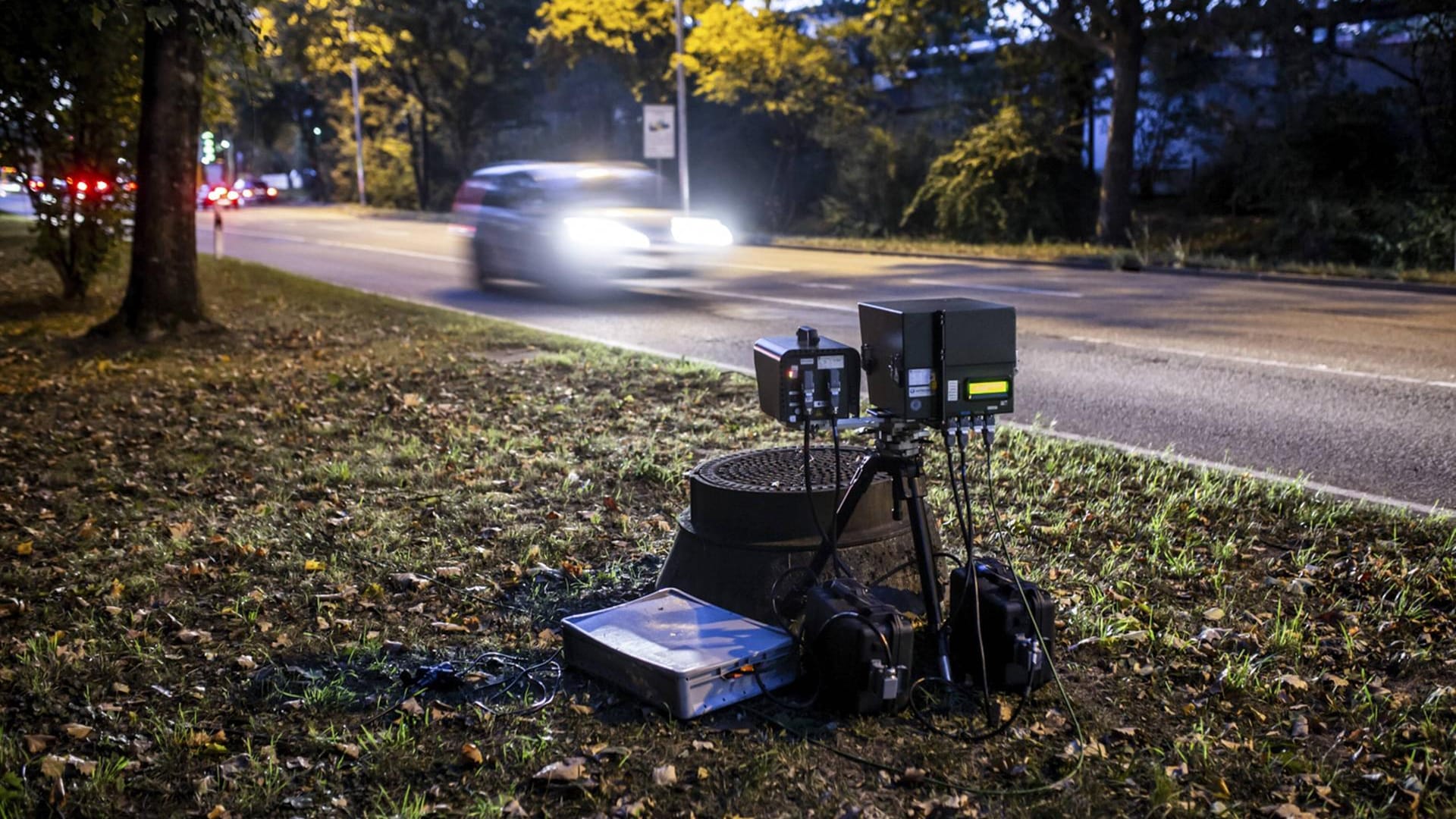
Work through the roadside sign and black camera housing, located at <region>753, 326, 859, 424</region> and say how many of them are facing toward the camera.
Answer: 1

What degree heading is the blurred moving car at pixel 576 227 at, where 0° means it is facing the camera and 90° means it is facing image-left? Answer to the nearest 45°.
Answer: approximately 315°

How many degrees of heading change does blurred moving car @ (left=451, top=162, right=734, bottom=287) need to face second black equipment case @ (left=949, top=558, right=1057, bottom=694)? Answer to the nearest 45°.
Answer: approximately 45° to its right

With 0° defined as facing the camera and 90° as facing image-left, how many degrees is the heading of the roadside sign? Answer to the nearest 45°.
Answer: approximately 0°

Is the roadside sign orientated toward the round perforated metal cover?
yes

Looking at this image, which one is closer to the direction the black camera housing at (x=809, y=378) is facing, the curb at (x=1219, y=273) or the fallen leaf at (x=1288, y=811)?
the curb

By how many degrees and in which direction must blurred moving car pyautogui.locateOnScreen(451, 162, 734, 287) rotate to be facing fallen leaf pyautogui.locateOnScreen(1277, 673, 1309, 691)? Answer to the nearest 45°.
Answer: approximately 45° to its right

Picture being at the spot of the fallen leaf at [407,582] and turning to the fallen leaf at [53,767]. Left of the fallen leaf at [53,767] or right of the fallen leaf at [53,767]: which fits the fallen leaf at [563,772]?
left

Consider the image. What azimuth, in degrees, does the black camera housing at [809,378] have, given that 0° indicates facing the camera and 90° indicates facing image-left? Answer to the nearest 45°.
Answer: approximately 135°

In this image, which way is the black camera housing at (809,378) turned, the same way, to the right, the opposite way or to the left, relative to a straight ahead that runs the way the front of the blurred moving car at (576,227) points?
the opposite way

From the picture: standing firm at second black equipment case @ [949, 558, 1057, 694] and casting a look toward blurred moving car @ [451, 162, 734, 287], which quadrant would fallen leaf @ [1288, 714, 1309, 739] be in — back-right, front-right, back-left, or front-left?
back-right

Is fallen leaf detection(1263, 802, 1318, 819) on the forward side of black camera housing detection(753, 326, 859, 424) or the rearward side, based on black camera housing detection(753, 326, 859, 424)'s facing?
on the rearward side

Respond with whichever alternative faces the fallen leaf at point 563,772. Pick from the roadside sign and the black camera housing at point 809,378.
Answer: the roadside sign

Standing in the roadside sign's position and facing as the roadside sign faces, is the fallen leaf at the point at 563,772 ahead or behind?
ahead
